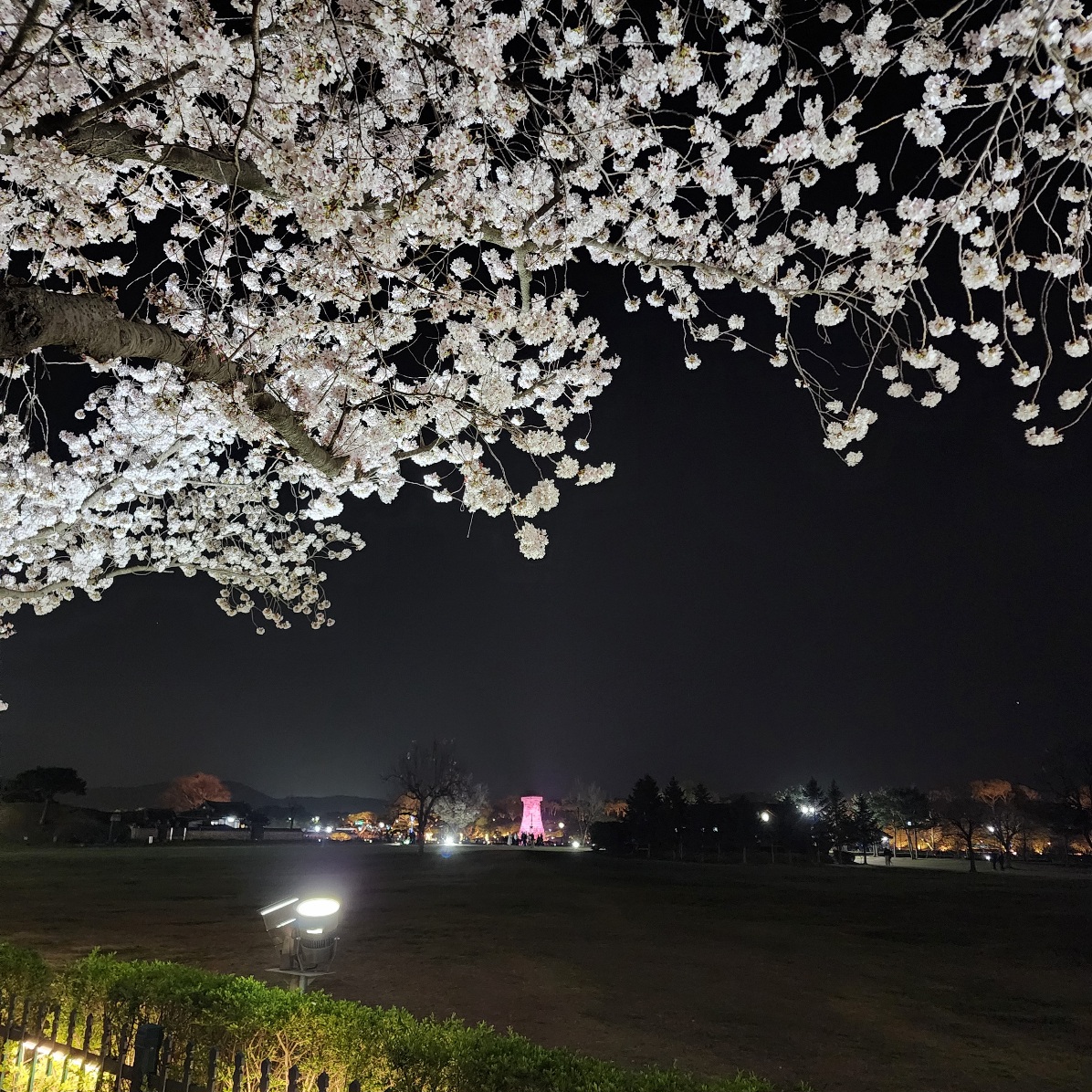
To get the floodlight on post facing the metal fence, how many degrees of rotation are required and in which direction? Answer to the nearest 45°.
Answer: approximately 45° to its right

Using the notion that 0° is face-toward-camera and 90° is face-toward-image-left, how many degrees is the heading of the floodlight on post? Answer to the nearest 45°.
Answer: approximately 0°

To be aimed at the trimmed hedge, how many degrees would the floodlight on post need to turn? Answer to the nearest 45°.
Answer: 0° — it already faces it

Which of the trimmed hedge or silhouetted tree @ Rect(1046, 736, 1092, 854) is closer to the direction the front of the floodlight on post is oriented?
the trimmed hedge

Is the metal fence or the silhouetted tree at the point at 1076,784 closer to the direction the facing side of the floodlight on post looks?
the metal fence

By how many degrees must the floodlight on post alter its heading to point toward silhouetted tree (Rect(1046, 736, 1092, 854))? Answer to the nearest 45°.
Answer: approximately 135° to its left
